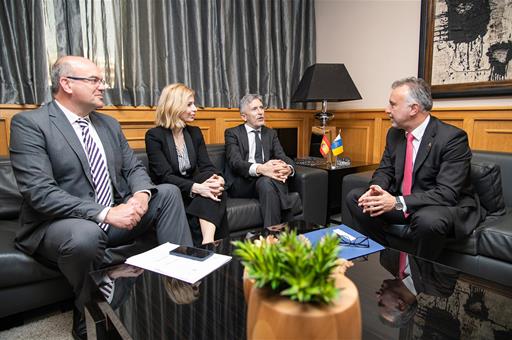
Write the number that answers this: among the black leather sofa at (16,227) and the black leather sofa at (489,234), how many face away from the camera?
0

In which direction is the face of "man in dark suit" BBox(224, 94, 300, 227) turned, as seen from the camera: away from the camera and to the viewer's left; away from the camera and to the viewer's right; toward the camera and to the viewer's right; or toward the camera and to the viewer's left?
toward the camera and to the viewer's right

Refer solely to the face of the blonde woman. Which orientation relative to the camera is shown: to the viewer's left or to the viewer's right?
to the viewer's right

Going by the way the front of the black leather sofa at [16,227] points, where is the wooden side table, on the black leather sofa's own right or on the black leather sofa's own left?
on the black leather sofa's own left

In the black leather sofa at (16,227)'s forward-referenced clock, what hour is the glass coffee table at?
The glass coffee table is roughly at 12 o'clock from the black leather sofa.

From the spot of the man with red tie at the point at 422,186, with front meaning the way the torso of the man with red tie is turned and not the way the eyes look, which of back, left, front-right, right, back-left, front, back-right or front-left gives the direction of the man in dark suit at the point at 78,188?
front

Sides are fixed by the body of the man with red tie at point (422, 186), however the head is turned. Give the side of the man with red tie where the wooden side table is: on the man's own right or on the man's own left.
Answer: on the man's own right

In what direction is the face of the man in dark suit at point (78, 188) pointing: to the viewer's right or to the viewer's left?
to the viewer's right

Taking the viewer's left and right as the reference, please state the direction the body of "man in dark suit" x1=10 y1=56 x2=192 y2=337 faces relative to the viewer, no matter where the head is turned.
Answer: facing the viewer and to the right of the viewer

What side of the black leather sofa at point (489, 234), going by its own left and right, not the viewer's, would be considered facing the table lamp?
right

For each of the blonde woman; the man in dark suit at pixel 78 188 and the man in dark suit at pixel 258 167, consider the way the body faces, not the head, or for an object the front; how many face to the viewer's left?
0

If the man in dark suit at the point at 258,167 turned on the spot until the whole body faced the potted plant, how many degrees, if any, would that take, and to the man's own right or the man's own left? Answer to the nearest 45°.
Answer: approximately 45° to the man's own right

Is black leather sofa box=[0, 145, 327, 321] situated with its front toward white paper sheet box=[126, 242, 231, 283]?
yes

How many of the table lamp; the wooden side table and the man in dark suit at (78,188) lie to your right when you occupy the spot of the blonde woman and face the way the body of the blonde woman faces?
1

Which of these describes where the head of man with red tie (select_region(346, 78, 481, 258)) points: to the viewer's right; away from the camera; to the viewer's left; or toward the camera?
to the viewer's left

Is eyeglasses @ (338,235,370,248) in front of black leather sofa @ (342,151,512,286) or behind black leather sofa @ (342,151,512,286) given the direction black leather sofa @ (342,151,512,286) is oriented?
in front

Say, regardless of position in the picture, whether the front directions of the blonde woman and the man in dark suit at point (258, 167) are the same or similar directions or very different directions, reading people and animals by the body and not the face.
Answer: same or similar directions
